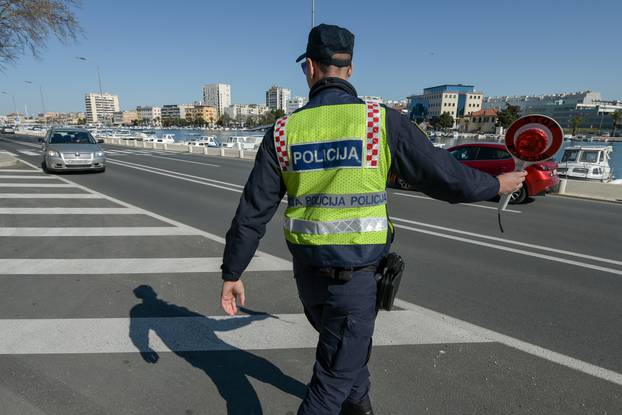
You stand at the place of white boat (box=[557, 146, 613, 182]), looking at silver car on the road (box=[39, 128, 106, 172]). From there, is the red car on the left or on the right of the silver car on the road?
left

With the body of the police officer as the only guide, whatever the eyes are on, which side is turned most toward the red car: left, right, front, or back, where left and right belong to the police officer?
front

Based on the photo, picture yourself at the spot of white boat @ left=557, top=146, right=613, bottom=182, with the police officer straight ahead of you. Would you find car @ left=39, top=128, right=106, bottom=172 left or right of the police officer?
right

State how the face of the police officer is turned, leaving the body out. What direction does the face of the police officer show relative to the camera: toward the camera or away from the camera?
away from the camera

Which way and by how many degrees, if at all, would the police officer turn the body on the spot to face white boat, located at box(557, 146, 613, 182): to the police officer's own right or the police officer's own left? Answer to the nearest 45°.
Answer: approximately 45° to the police officer's own right

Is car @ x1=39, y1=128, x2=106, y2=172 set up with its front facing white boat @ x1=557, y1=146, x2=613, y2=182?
no

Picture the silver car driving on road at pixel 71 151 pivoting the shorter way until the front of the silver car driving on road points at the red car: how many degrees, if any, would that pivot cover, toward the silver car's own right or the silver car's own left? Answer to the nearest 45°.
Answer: approximately 45° to the silver car's own left

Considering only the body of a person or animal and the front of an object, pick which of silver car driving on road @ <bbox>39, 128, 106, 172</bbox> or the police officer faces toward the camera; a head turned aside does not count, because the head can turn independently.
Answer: the silver car driving on road

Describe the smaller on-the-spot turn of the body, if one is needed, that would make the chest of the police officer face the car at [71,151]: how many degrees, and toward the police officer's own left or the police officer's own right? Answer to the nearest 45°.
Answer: approximately 45° to the police officer's own left

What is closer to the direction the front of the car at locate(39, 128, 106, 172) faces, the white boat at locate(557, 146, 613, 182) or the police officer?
the police officer

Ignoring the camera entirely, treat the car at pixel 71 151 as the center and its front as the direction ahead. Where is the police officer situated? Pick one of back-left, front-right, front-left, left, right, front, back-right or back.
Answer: front

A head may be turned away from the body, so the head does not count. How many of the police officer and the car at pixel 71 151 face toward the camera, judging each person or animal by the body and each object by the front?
1

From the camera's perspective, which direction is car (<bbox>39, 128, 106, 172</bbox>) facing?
toward the camera

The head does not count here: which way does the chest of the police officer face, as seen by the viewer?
away from the camera

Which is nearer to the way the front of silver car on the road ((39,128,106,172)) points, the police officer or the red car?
the police officer
